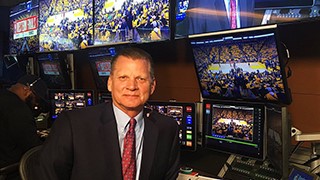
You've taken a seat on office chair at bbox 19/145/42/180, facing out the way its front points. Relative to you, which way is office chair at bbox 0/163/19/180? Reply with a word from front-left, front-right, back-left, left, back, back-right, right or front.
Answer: front-left

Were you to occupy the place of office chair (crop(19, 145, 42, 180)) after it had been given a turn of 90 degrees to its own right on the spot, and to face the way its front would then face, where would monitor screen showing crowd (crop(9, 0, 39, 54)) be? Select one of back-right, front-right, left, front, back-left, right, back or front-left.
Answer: back-left

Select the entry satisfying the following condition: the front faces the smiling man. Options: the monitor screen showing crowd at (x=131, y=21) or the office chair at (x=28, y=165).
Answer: the monitor screen showing crowd

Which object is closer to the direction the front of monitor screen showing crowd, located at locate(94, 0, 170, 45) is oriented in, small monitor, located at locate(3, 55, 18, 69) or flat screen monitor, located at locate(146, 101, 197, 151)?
the flat screen monitor

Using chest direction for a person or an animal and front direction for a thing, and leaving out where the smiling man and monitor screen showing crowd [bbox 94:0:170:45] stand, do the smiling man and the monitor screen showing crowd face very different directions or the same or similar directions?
same or similar directions

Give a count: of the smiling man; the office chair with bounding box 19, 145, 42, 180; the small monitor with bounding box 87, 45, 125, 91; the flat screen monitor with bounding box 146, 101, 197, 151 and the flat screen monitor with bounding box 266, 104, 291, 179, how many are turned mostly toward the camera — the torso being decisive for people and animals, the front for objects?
3

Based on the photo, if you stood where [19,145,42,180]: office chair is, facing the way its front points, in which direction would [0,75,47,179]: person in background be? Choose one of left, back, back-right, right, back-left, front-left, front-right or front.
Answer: front-left

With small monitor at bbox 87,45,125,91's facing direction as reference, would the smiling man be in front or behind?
in front

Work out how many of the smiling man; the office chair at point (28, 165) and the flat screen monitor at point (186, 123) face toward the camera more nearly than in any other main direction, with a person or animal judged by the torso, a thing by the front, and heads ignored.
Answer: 2

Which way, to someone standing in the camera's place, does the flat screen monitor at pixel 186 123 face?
facing the viewer

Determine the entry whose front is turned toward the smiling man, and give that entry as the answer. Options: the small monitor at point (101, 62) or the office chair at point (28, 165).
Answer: the small monitor

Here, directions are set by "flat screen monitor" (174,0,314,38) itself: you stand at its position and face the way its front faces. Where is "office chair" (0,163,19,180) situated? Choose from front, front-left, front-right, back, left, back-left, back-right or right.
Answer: front-right

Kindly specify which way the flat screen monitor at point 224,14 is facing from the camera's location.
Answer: facing the viewer and to the left of the viewer

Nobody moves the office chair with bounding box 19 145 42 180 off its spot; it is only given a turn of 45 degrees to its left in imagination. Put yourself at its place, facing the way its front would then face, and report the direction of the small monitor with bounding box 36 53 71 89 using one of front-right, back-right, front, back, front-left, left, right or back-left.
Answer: front

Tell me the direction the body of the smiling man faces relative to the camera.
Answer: toward the camera

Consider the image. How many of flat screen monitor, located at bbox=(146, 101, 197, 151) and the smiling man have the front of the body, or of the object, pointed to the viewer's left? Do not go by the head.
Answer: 0
